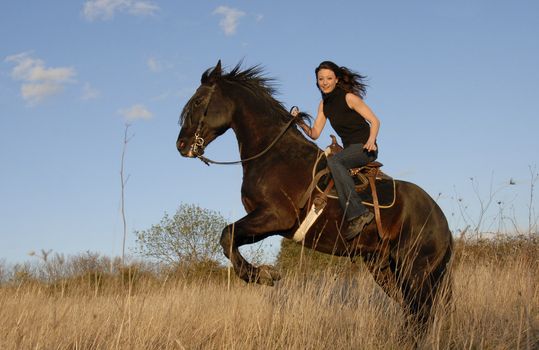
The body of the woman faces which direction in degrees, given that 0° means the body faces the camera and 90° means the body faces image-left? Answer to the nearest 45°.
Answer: approximately 45°

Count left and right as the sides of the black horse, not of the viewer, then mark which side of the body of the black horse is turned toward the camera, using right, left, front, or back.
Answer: left
